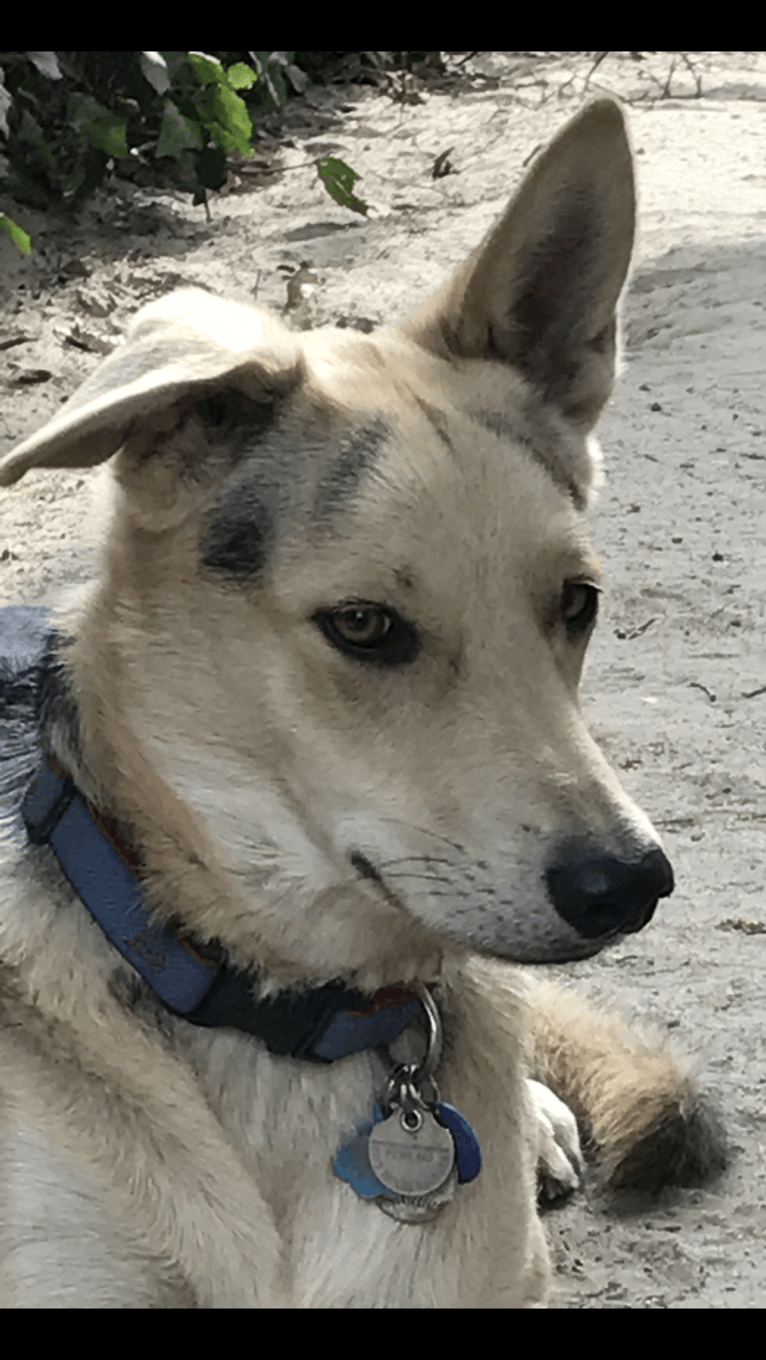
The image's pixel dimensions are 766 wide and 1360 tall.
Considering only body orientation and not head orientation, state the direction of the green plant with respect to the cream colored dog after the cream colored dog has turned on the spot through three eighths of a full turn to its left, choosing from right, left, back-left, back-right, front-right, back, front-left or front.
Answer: front

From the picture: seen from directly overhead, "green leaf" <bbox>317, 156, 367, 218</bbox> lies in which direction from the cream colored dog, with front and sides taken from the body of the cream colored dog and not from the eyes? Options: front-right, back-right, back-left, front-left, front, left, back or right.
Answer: back-left

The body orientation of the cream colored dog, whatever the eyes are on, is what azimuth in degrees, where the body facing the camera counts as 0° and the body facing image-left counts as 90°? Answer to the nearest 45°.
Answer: approximately 315°
